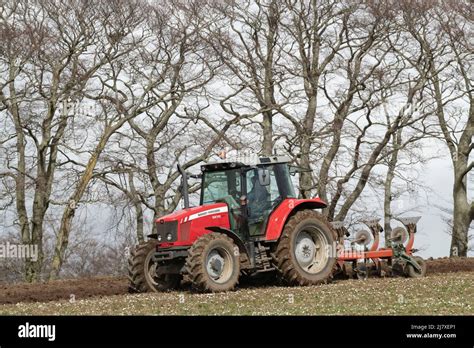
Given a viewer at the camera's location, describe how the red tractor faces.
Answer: facing the viewer and to the left of the viewer
